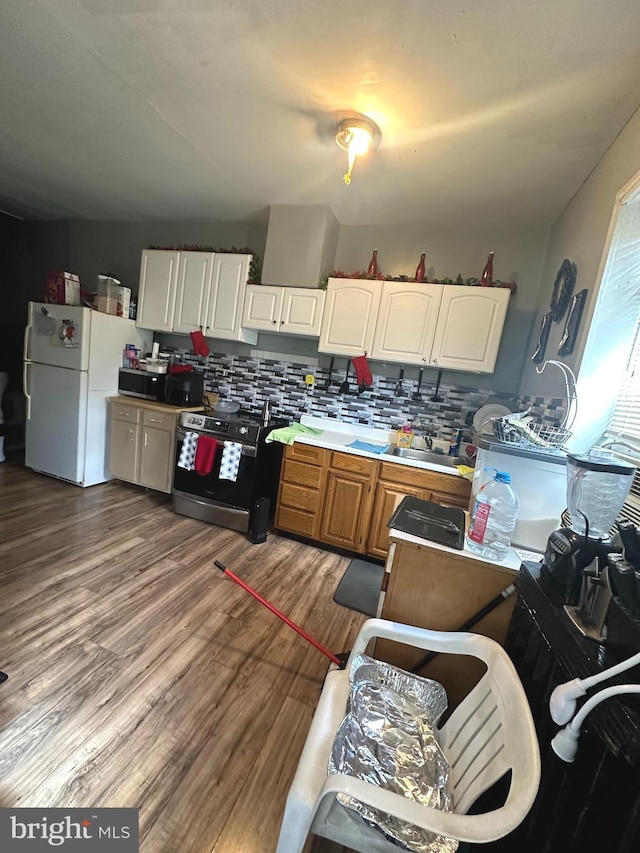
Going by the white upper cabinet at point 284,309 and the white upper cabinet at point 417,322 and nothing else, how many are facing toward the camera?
2

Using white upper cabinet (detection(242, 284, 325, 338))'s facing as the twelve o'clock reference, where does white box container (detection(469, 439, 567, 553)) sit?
The white box container is roughly at 11 o'clock from the white upper cabinet.

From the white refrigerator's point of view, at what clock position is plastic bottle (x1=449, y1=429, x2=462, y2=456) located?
The plastic bottle is roughly at 9 o'clock from the white refrigerator.

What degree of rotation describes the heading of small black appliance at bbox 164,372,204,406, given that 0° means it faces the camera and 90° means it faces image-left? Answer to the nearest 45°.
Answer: approximately 45°

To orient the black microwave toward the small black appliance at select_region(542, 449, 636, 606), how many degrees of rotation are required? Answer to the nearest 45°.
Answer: approximately 45° to its left
